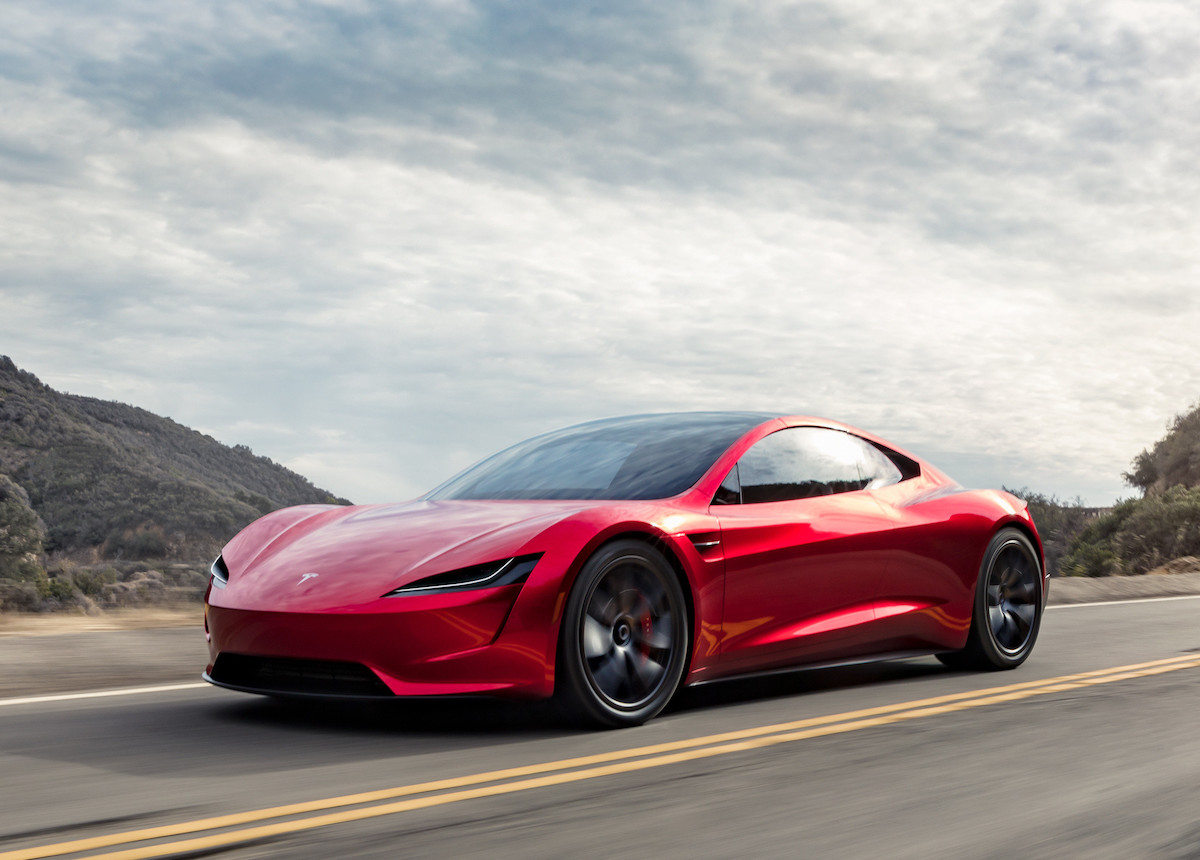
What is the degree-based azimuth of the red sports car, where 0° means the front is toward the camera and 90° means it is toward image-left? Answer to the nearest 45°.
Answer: approximately 45°
